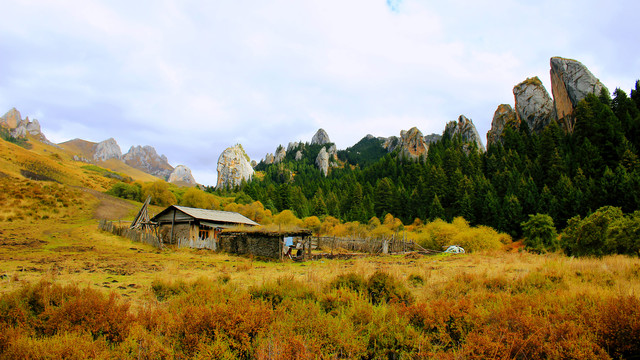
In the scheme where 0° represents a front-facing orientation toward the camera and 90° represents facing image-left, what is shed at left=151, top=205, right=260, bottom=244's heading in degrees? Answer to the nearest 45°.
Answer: approximately 315°

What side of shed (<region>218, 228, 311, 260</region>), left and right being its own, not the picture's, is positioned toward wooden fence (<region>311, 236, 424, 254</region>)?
left

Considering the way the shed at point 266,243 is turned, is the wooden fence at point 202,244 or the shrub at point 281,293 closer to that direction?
the shrub

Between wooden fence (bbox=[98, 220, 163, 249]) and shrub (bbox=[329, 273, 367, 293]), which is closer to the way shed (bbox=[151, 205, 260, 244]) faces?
the shrub

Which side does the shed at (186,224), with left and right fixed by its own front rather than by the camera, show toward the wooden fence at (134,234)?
right

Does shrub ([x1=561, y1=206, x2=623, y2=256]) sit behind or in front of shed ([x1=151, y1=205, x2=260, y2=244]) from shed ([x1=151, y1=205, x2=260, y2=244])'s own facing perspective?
in front

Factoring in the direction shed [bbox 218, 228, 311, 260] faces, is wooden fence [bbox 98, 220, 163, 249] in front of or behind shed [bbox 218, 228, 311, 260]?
behind

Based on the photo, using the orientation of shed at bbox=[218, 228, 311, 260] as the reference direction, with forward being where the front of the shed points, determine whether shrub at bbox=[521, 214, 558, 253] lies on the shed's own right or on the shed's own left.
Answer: on the shed's own left
